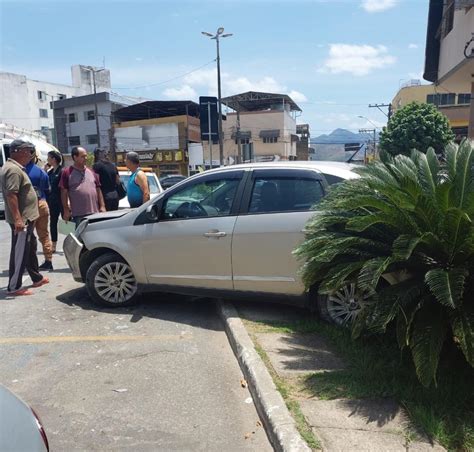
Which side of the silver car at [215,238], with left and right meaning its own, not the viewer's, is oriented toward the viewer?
left

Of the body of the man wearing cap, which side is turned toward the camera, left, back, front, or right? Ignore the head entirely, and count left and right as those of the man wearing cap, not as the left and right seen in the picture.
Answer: right

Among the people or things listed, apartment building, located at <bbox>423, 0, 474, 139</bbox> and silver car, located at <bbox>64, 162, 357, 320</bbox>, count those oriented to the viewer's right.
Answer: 0

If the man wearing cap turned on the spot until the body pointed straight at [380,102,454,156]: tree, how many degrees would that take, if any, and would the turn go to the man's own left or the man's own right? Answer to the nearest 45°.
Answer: approximately 45° to the man's own left

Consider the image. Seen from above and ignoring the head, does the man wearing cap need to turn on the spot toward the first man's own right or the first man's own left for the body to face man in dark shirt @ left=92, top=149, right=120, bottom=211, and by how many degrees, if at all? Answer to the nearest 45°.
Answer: approximately 45° to the first man's own left

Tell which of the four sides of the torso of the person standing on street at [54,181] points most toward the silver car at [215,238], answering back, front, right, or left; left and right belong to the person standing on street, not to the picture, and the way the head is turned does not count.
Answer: left

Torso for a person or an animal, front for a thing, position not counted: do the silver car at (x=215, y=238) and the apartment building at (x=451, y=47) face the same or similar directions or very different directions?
same or similar directions

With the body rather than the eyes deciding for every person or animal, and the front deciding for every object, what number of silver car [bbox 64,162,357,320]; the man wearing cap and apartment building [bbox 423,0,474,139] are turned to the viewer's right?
1

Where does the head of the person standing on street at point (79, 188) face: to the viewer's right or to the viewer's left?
to the viewer's right

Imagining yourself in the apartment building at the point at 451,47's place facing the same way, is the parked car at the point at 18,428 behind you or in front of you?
in front

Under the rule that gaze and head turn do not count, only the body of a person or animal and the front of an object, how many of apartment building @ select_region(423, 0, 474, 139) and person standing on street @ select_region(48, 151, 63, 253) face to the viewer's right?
0

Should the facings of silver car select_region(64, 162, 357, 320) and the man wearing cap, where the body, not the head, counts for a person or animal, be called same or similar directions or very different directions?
very different directions
